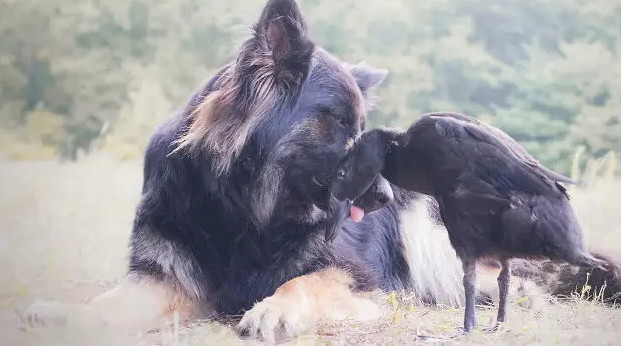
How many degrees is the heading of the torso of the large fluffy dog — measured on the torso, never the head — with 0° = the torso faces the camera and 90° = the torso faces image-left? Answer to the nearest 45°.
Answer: approximately 45°

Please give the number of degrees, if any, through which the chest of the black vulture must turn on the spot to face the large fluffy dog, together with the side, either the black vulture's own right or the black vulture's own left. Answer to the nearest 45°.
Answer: approximately 45° to the black vulture's own right

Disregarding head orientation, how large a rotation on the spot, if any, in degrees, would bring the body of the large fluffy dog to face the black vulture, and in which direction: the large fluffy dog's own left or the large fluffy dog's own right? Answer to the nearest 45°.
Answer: approximately 90° to the large fluffy dog's own left

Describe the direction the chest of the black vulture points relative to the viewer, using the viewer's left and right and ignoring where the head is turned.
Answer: facing to the left of the viewer
